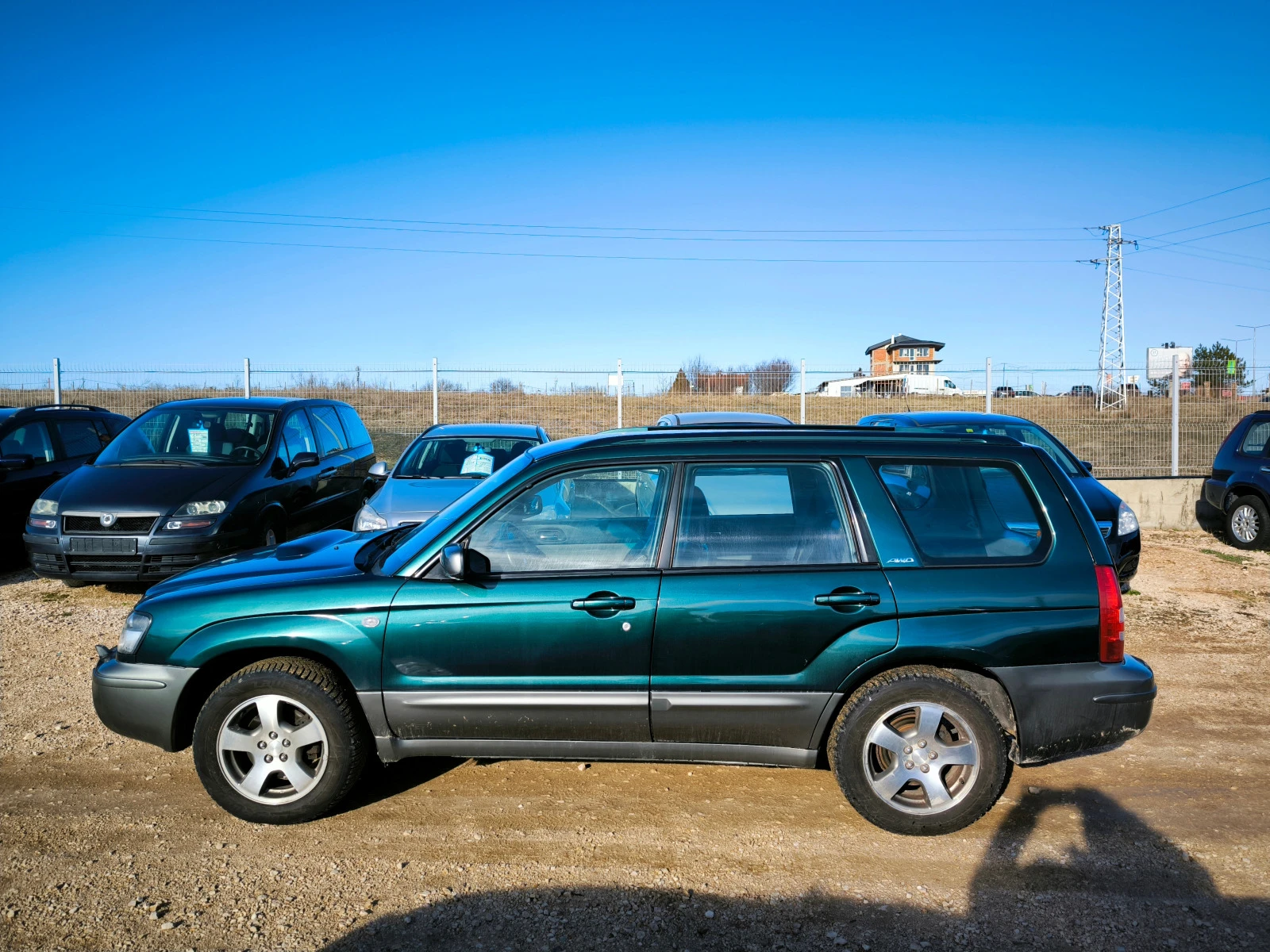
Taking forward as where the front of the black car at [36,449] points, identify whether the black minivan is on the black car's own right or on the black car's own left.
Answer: on the black car's own left

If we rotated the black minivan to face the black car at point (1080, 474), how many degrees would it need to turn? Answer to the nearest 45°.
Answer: approximately 135° to its left

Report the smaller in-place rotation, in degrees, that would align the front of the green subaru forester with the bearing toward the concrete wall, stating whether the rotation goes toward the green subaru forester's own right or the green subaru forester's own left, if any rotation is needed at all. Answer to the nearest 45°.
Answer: approximately 135° to the green subaru forester's own right

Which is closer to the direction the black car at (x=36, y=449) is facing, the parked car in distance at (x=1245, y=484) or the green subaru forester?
the green subaru forester

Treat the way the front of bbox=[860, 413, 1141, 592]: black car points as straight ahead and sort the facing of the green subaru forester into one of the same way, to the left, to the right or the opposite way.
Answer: to the right

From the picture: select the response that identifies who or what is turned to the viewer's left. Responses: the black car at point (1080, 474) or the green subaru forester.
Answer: the green subaru forester

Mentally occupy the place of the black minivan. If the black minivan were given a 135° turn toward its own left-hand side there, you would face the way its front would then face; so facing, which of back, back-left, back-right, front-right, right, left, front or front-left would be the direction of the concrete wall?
front

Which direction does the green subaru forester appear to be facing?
to the viewer's left

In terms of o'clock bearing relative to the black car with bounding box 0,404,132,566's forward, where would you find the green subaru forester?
The green subaru forester is roughly at 10 o'clock from the black car.

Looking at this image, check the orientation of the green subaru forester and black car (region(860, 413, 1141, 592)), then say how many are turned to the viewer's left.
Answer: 1

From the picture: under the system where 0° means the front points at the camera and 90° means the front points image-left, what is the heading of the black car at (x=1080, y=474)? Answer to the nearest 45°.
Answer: approximately 315°
